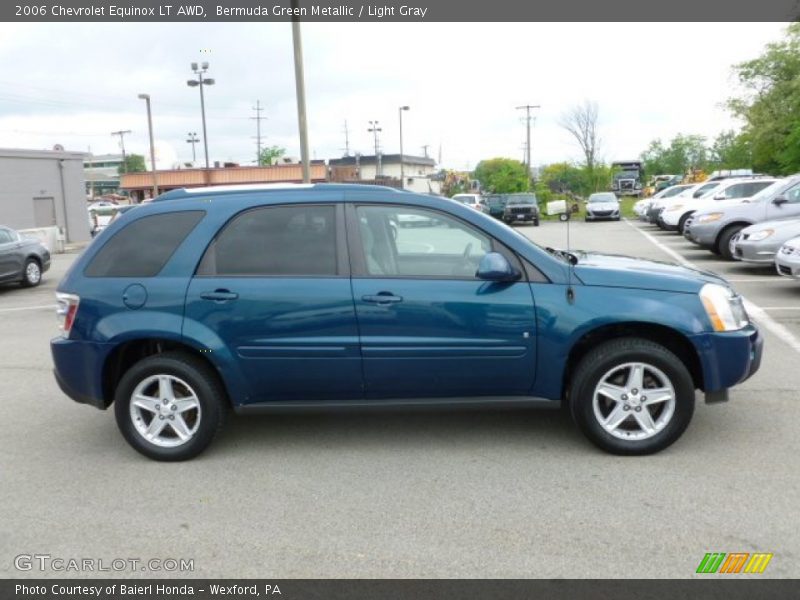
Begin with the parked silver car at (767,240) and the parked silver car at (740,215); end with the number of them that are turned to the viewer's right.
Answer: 0

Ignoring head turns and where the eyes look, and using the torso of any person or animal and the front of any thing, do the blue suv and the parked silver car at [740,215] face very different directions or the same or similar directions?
very different directions

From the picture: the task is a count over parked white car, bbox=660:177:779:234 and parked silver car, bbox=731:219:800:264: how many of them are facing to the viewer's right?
0

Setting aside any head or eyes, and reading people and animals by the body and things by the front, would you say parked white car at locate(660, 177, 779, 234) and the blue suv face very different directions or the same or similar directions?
very different directions

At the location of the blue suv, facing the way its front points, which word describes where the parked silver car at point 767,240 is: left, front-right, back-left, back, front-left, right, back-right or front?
front-left

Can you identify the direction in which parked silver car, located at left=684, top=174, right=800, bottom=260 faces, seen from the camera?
facing the viewer and to the left of the viewer

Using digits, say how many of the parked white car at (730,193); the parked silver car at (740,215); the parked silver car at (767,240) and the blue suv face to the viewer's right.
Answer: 1

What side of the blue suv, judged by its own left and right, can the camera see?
right

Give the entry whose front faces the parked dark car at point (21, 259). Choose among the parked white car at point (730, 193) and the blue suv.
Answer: the parked white car

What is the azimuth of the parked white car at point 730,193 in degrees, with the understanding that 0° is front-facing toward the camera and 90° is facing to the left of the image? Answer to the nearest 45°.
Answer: approximately 45°

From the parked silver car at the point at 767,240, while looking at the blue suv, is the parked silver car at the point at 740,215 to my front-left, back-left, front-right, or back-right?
back-right

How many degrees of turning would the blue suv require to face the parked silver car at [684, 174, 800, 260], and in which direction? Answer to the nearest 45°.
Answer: approximately 45° to its left

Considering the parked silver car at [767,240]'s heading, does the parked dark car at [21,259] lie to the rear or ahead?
ahead

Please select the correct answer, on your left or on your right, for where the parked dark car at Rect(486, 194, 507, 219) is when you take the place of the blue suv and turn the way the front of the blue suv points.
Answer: on your left

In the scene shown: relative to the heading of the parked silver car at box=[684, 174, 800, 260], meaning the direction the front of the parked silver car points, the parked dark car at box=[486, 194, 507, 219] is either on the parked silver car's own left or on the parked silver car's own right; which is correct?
on the parked silver car's own right

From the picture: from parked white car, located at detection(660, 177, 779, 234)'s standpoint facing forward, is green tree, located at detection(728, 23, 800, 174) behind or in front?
behind
